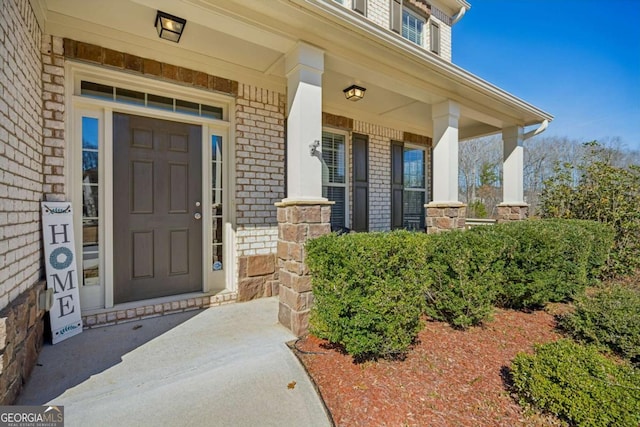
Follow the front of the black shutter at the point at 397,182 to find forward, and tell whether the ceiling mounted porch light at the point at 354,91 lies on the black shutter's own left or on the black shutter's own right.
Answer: on the black shutter's own right

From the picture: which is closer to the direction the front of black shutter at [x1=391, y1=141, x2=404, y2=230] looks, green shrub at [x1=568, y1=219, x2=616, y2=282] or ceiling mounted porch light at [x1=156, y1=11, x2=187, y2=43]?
the green shrub

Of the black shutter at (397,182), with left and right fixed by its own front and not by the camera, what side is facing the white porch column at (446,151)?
front

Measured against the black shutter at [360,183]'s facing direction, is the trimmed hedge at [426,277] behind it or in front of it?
in front

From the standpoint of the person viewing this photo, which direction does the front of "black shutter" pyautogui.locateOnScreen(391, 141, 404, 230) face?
facing the viewer and to the right of the viewer

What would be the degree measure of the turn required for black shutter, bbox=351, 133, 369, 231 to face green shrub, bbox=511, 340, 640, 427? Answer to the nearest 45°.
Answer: approximately 45° to its right

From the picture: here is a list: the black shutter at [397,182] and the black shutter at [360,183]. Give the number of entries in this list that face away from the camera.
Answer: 0

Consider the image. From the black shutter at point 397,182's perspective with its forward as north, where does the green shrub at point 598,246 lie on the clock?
The green shrub is roughly at 11 o'clock from the black shutter.

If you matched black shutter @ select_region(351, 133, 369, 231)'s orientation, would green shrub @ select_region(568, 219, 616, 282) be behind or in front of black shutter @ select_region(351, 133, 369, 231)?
in front

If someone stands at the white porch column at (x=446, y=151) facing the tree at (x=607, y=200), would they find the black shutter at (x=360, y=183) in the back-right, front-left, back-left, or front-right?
back-left

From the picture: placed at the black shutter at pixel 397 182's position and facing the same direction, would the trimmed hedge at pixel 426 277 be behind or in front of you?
in front
